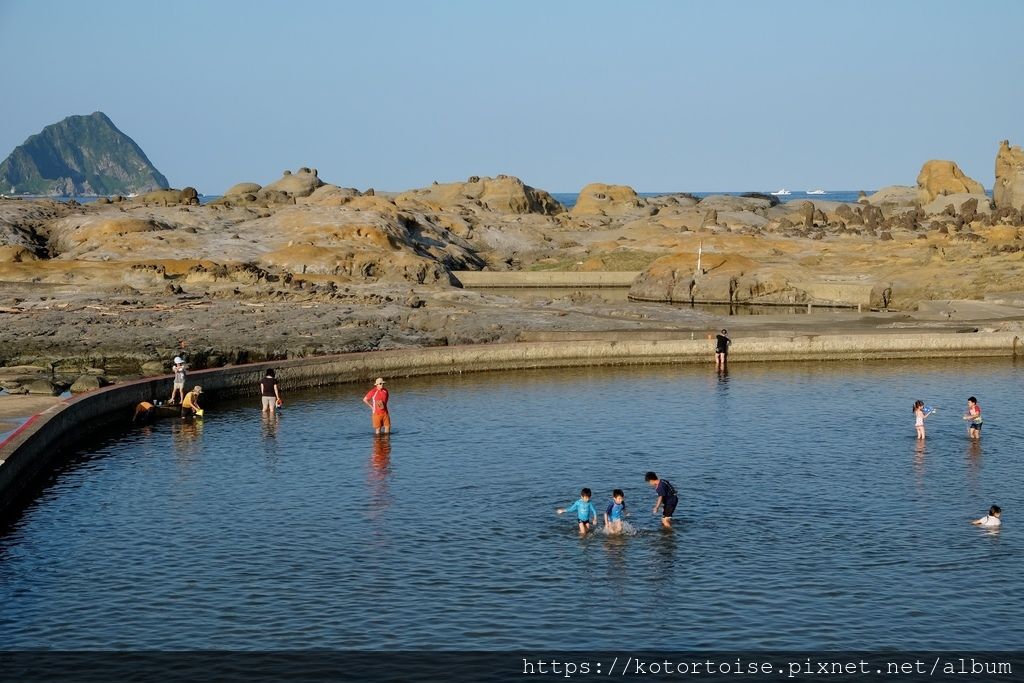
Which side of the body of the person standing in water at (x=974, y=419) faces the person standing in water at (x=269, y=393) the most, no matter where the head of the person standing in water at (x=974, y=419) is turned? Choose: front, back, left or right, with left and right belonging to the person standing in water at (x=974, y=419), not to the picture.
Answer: front

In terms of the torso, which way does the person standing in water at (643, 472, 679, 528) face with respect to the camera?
to the viewer's left

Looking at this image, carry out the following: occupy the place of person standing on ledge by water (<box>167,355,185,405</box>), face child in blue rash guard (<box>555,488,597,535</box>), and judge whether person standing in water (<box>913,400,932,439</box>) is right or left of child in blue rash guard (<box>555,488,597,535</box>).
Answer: left

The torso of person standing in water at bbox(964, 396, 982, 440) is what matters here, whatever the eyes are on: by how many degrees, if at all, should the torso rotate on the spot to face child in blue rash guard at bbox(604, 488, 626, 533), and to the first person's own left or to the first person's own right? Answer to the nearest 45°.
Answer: approximately 45° to the first person's own left

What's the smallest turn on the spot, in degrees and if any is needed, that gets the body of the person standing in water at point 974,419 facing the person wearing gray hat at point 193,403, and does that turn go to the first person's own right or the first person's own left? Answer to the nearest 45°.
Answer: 0° — they already face them

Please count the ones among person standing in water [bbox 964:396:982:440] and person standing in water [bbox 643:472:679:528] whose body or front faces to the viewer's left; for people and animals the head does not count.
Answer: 2

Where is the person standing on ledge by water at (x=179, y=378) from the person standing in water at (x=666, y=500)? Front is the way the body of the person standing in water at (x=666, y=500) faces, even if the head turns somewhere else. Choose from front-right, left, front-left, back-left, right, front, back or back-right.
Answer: front-right

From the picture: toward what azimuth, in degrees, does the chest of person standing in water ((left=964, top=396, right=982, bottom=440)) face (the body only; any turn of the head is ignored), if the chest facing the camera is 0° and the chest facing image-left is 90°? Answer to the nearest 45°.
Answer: approximately 90°

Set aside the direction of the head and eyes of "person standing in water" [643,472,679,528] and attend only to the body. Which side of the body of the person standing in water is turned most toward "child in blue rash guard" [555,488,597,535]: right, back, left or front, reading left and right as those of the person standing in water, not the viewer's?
front
